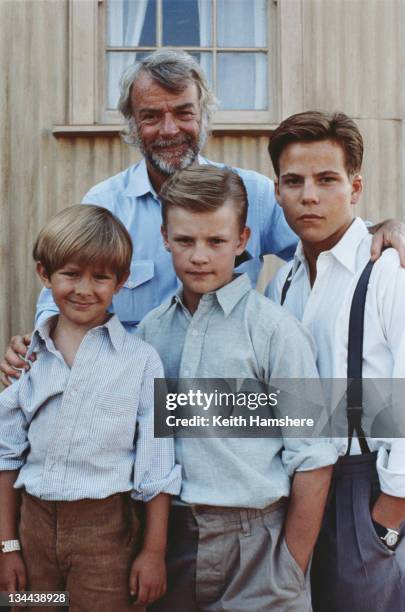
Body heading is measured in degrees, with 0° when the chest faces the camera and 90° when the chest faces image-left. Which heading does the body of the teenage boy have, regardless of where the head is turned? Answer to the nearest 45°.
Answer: approximately 45°

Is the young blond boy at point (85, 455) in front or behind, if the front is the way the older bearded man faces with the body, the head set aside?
in front

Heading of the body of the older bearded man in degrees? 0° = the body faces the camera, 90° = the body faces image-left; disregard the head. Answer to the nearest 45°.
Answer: approximately 0°

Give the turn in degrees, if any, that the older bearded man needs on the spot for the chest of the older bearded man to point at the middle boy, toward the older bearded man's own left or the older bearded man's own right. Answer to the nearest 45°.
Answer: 0° — they already face them

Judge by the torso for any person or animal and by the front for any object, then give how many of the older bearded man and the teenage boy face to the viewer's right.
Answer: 0
